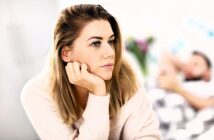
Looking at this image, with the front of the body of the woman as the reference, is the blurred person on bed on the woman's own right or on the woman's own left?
on the woman's own left

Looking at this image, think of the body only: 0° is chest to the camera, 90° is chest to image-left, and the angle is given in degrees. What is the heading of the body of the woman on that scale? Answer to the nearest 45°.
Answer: approximately 315°

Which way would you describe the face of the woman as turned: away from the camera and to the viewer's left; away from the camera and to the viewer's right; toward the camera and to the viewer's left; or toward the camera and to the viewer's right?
toward the camera and to the viewer's right
